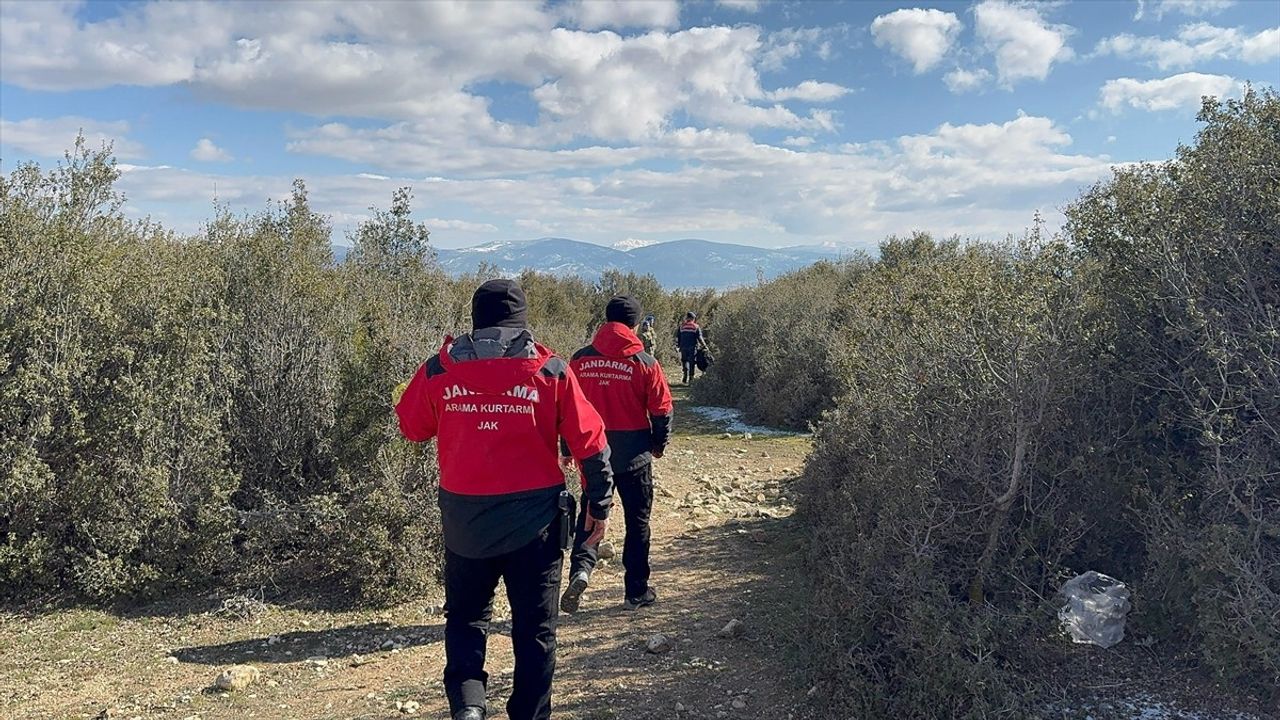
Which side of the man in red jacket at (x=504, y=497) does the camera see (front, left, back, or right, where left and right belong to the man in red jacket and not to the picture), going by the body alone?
back

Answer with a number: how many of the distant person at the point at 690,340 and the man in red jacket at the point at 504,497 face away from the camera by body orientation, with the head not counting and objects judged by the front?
2

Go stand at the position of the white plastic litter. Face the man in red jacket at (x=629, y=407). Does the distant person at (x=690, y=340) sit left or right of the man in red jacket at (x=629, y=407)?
right

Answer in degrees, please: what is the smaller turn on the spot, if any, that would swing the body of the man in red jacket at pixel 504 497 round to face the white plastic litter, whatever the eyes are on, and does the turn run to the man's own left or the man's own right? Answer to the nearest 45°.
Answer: approximately 90° to the man's own right

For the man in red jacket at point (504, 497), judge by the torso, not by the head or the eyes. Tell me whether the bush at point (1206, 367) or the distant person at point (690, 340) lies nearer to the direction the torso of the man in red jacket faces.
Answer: the distant person

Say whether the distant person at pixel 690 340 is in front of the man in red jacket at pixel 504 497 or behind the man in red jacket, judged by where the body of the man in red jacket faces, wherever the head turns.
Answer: in front

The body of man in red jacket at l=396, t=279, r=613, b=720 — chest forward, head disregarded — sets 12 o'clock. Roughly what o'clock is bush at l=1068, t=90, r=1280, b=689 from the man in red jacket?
The bush is roughly at 3 o'clock from the man in red jacket.

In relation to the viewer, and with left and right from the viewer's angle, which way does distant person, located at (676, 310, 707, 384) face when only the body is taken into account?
facing away from the viewer
